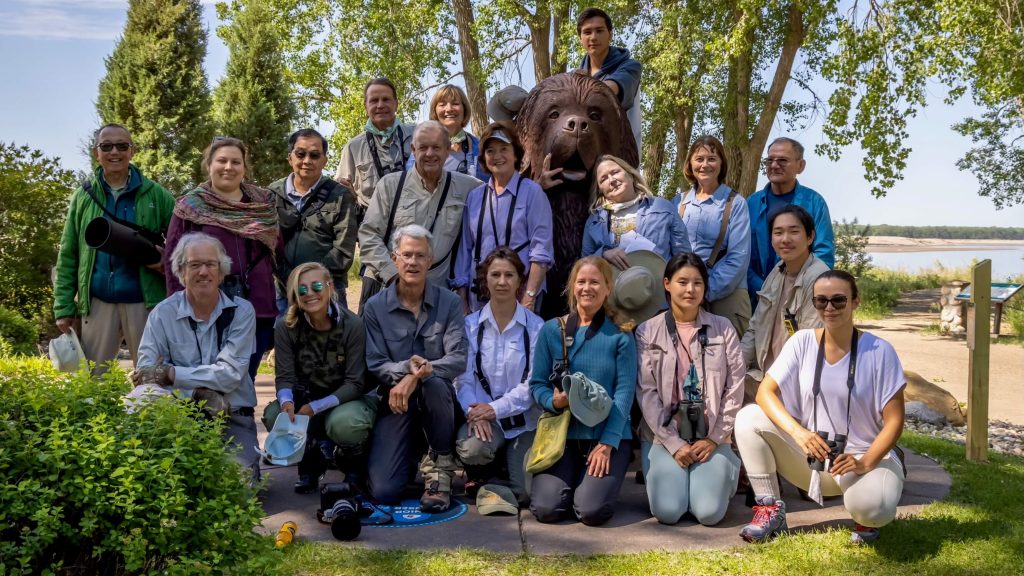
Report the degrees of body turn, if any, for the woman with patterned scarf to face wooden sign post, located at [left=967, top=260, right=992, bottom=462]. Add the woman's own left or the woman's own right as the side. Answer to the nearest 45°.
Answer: approximately 90° to the woman's own left

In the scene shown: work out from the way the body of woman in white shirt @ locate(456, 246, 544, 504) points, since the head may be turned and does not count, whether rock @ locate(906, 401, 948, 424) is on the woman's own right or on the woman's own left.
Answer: on the woman's own left

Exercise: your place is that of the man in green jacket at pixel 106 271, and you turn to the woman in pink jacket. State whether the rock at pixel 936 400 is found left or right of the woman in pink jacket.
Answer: left

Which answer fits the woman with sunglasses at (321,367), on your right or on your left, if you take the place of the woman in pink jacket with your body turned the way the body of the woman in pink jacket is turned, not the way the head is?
on your right

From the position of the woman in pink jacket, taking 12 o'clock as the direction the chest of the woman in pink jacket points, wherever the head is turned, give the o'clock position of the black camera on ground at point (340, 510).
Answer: The black camera on ground is roughly at 2 o'clock from the woman in pink jacket.

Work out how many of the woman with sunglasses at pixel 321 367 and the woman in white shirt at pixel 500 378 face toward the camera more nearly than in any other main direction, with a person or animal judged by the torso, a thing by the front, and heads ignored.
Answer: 2
